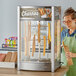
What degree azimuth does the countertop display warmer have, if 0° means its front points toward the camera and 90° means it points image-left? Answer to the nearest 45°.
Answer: approximately 0°
